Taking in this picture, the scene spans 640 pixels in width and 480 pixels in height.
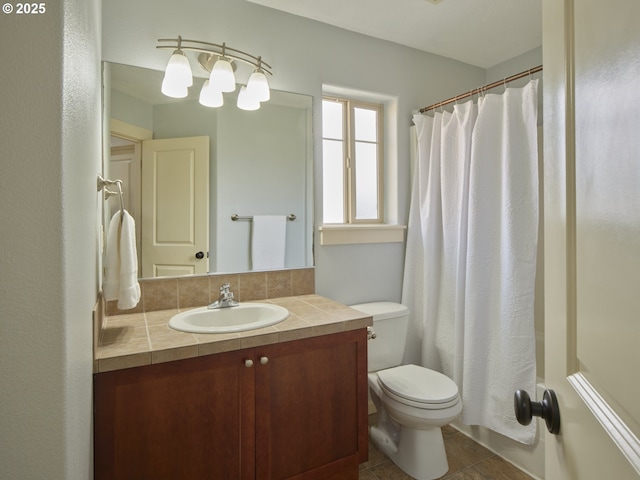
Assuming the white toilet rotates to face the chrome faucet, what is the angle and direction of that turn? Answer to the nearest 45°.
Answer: approximately 135° to its right

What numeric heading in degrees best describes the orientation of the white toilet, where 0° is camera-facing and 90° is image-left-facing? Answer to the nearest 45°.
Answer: approximately 315°

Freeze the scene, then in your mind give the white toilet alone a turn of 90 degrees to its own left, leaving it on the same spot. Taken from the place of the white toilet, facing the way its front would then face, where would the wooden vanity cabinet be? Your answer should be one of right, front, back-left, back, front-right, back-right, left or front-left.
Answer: back

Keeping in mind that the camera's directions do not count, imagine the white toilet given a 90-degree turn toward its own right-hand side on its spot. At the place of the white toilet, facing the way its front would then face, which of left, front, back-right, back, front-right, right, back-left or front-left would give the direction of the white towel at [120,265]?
front
